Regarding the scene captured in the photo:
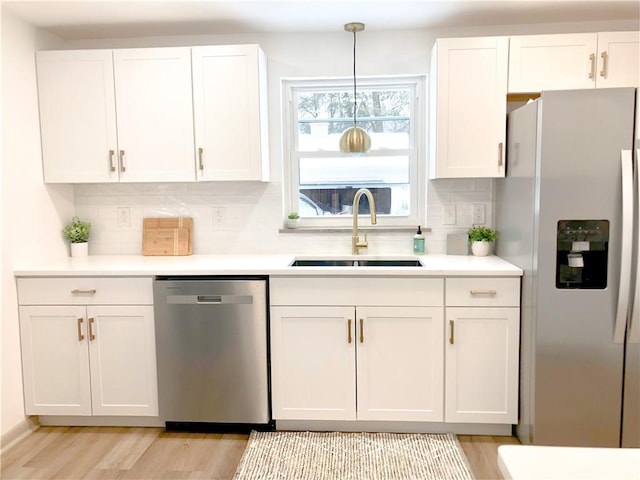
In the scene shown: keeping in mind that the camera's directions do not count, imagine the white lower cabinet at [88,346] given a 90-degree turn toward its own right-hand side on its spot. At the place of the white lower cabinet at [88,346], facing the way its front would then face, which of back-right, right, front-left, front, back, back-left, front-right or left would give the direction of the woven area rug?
back-left

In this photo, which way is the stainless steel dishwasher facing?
toward the camera

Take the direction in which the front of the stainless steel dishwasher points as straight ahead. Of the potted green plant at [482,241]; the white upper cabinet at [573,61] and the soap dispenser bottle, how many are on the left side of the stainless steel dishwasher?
3

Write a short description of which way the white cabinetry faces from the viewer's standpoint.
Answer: facing the viewer

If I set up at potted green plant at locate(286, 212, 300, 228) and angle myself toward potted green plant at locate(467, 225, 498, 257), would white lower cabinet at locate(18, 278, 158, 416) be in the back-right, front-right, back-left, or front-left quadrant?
back-right

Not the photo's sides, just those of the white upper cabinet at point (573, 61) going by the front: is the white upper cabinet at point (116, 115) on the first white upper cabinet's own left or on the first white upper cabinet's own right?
on the first white upper cabinet's own right

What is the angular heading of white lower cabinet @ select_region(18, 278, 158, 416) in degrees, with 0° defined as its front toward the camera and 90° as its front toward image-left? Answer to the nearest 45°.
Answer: approximately 0°

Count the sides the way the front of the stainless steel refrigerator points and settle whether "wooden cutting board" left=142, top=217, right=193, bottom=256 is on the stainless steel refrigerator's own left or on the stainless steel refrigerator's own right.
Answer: on the stainless steel refrigerator's own right

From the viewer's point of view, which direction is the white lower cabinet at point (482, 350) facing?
toward the camera

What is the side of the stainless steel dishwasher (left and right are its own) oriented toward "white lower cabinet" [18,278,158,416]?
right
